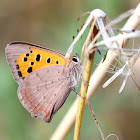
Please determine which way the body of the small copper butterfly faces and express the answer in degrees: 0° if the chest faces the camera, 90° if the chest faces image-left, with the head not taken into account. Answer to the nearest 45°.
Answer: approximately 270°
